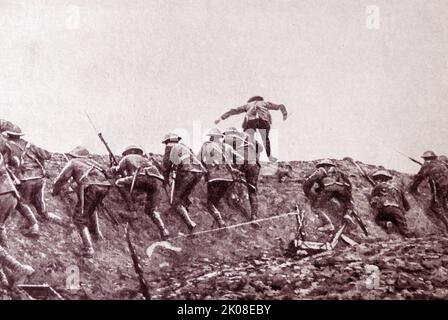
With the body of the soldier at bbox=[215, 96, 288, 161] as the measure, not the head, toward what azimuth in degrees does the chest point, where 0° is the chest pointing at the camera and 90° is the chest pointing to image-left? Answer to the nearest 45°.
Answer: approximately 180°

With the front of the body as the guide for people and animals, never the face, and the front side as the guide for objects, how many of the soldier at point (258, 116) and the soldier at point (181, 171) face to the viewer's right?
0

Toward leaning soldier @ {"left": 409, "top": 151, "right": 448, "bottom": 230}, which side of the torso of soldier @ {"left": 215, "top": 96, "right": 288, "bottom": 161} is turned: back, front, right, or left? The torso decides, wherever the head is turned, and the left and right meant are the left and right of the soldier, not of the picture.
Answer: right
